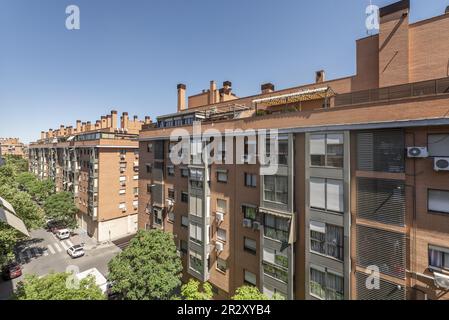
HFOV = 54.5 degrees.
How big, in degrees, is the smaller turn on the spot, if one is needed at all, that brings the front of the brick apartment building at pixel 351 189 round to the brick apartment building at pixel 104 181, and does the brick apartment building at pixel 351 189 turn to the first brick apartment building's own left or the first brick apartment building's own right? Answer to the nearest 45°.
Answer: approximately 90° to the first brick apartment building's own right

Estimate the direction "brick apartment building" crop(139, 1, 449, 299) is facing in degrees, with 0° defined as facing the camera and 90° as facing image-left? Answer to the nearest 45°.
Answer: approximately 45°

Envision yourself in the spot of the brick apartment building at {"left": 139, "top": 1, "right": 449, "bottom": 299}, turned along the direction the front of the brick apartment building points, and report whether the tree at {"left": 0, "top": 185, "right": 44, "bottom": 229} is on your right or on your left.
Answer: on your right

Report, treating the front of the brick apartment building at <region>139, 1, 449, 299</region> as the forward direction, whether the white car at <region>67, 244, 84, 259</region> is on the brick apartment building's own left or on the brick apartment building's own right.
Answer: on the brick apartment building's own right

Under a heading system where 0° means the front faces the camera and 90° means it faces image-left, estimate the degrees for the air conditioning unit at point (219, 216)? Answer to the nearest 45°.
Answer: approximately 45°

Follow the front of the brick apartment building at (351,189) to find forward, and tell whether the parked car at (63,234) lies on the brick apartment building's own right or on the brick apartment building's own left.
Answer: on the brick apartment building's own right

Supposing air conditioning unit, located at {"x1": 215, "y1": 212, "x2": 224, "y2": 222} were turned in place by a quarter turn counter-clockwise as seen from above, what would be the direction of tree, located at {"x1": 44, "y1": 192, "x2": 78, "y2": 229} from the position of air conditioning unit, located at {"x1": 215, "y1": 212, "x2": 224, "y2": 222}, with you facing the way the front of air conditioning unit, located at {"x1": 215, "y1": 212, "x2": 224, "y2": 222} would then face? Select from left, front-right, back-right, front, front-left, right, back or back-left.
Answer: back

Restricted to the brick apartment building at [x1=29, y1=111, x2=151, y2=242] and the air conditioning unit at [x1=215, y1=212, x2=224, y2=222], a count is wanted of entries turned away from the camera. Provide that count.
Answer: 0
